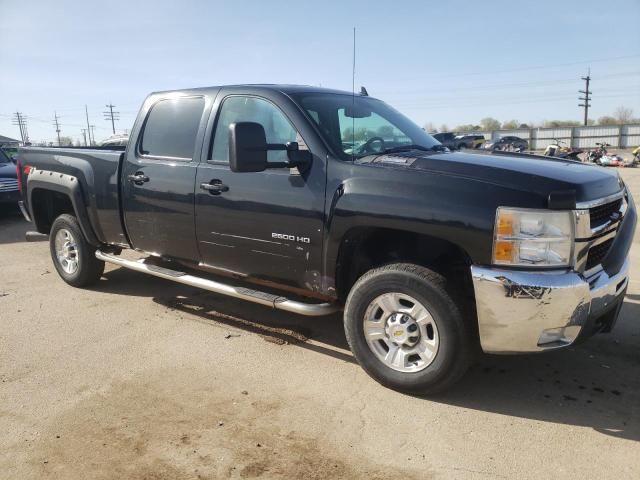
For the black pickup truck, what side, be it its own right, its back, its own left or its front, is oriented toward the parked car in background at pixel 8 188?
back

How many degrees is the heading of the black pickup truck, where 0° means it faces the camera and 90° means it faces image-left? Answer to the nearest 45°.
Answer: approximately 315°
